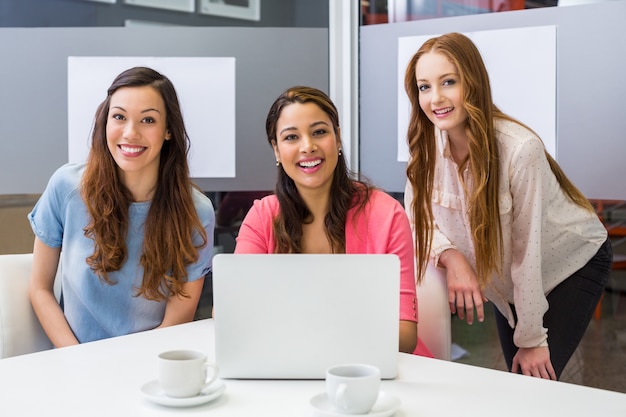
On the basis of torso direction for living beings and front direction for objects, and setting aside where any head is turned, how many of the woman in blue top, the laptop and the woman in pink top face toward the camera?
2

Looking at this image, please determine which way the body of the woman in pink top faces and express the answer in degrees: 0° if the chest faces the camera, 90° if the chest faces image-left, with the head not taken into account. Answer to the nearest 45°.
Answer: approximately 0°

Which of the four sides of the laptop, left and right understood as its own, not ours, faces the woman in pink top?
front

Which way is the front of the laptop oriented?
away from the camera

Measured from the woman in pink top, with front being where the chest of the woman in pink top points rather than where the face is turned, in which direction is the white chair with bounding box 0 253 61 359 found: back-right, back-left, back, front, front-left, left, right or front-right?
right

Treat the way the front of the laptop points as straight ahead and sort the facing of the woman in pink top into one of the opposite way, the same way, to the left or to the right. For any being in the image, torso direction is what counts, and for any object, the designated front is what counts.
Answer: the opposite way
